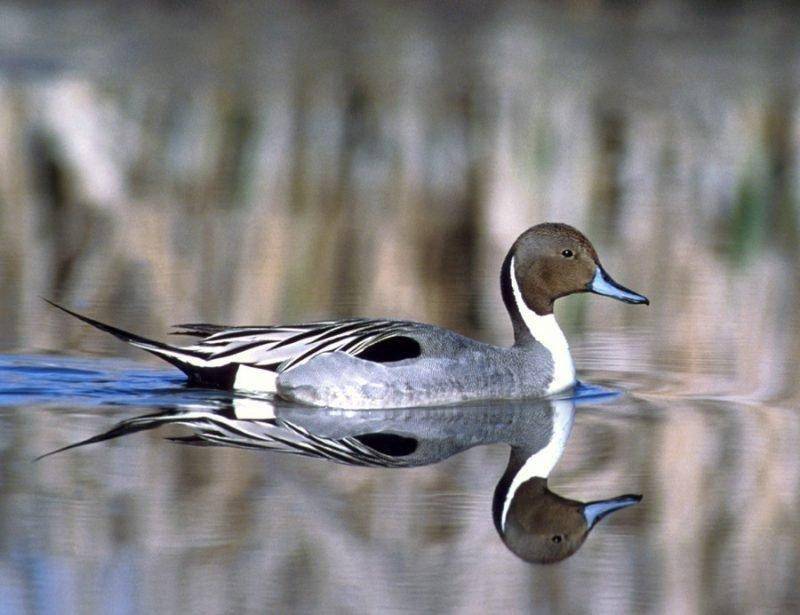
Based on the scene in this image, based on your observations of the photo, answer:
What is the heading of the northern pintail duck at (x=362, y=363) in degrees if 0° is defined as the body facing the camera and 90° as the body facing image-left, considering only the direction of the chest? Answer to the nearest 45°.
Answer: approximately 270°
